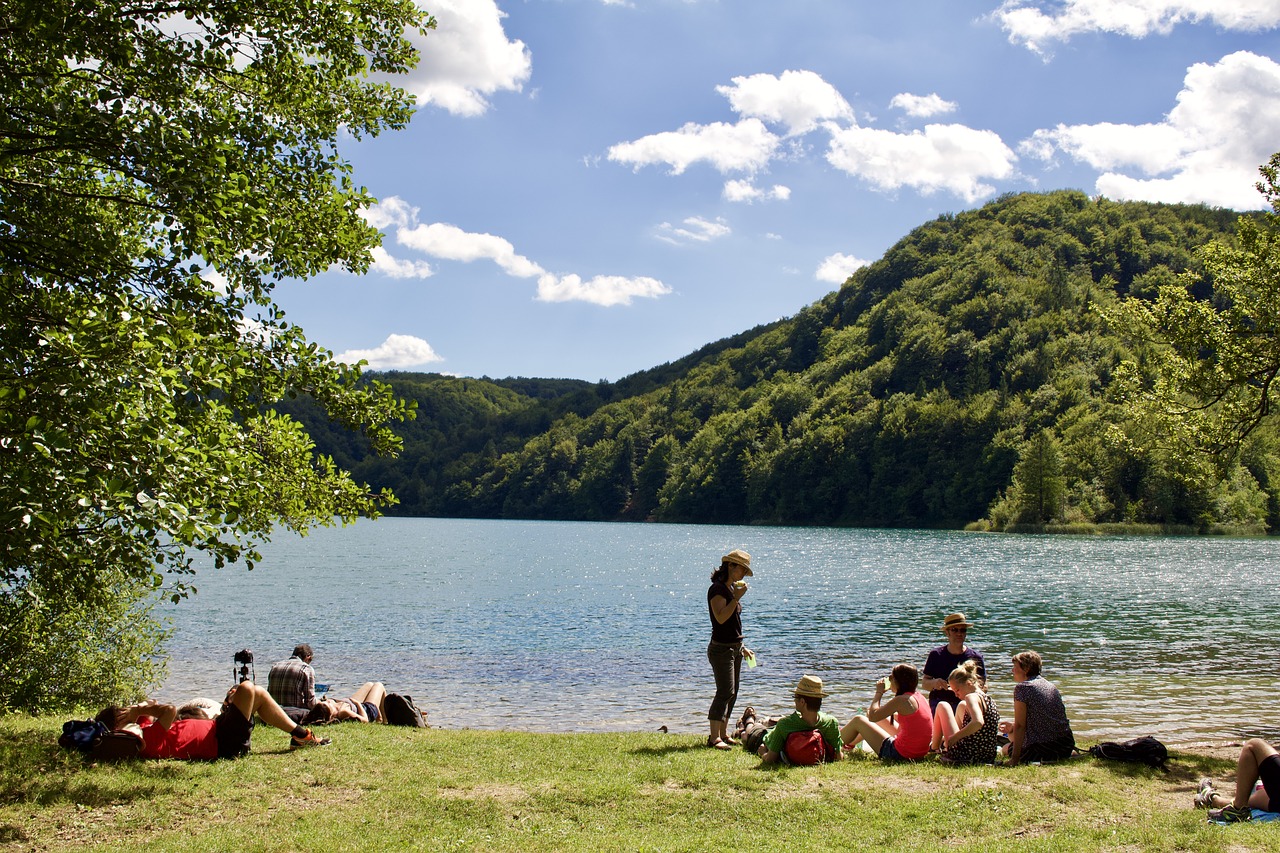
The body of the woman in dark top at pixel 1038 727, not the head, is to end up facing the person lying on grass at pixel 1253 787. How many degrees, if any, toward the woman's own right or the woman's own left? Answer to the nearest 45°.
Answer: approximately 180°

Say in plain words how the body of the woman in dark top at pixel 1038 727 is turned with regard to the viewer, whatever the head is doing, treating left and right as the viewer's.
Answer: facing away from the viewer and to the left of the viewer

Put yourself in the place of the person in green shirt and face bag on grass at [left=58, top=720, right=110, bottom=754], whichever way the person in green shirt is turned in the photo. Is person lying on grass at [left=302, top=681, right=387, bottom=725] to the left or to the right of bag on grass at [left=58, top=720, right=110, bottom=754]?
right
